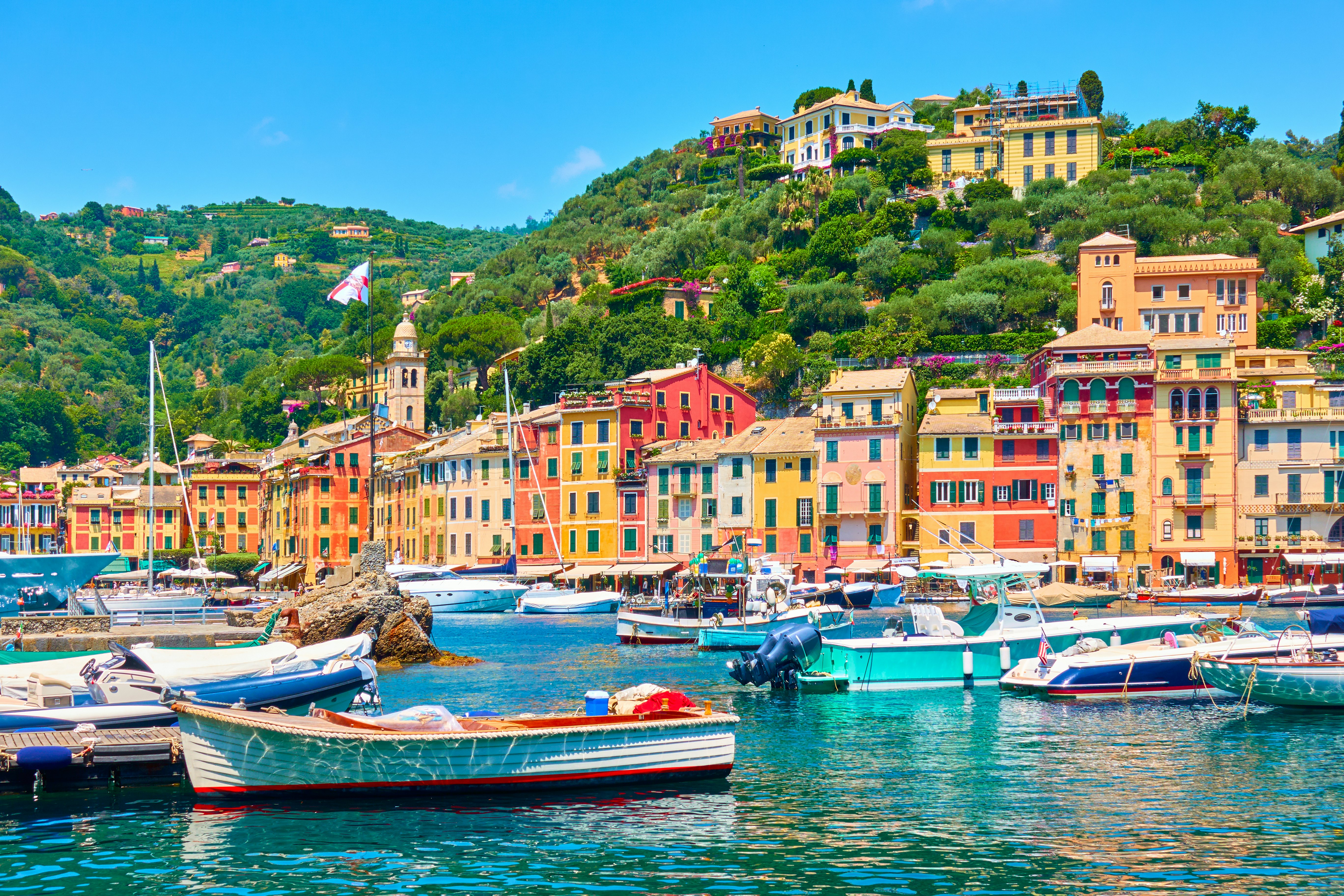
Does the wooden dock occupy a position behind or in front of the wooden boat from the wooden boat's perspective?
in front

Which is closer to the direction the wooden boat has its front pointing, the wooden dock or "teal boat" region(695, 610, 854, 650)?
the wooden dock

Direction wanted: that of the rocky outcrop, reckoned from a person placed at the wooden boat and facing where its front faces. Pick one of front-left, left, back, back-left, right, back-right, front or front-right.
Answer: right

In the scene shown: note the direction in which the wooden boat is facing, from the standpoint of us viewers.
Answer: facing to the left of the viewer
